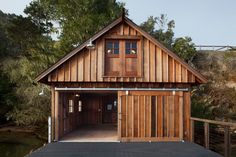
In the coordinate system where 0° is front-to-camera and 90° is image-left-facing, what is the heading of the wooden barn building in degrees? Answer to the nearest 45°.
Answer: approximately 0°

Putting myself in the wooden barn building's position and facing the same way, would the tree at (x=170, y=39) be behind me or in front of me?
behind

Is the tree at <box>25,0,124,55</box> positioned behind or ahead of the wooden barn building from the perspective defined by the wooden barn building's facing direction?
behind

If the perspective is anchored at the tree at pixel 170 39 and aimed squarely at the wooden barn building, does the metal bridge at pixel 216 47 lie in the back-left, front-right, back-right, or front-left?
back-left

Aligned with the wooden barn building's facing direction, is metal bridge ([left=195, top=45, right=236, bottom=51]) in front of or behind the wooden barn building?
behind

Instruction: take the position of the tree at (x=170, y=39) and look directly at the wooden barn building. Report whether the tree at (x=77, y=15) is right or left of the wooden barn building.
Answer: right
